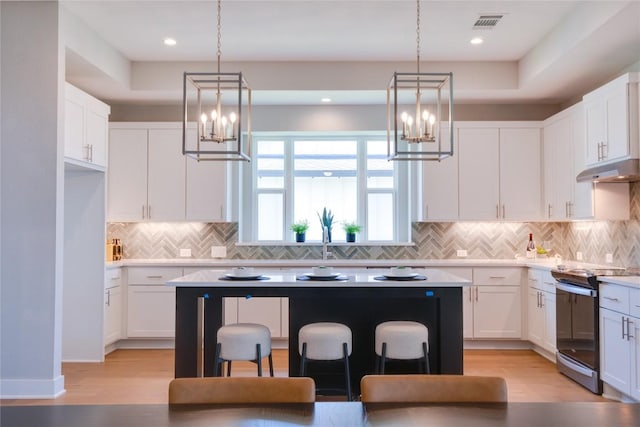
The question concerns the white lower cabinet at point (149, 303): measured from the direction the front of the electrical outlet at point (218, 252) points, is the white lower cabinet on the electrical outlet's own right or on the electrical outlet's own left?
on the electrical outlet's own right

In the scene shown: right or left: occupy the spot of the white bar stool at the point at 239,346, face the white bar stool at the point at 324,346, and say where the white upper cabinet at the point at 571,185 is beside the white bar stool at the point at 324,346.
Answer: left

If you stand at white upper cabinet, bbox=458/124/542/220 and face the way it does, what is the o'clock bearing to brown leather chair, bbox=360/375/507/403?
The brown leather chair is roughly at 12 o'clock from the white upper cabinet.

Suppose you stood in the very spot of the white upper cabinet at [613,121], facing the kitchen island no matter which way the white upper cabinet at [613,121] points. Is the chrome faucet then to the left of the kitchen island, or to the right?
right

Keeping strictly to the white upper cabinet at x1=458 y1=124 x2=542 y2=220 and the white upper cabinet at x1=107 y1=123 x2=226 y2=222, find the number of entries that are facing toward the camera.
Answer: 2

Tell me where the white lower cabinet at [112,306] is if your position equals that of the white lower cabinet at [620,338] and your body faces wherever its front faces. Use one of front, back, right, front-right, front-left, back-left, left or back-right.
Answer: front-right

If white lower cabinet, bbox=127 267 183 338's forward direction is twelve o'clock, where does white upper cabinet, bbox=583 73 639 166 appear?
The white upper cabinet is roughly at 10 o'clock from the white lower cabinet.

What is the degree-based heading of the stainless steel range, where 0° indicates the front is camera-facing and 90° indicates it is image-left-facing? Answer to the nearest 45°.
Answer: approximately 45°

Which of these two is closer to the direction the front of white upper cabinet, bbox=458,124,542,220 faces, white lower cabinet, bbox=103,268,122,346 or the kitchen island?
the kitchen island

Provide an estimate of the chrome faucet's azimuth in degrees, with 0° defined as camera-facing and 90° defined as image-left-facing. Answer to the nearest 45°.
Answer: approximately 0°
